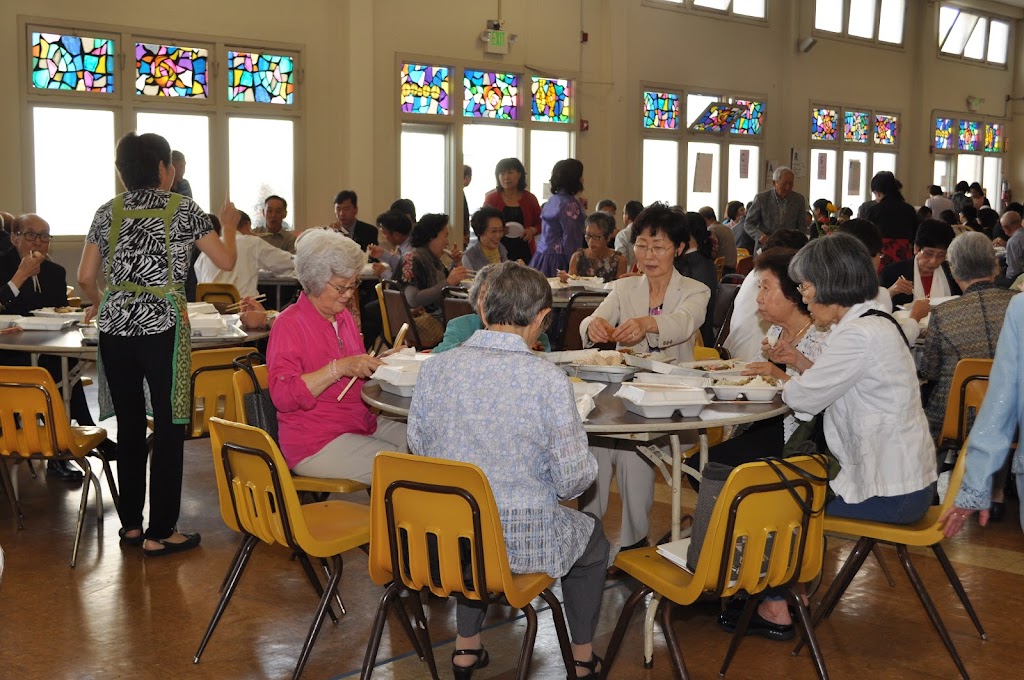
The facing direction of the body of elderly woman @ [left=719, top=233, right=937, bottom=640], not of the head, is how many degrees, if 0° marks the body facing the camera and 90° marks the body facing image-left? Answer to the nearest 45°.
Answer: approximately 90°

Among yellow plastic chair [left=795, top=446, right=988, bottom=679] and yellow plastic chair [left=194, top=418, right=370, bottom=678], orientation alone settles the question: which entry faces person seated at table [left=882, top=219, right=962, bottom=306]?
yellow plastic chair [left=194, top=418, right=370, bottom=678]

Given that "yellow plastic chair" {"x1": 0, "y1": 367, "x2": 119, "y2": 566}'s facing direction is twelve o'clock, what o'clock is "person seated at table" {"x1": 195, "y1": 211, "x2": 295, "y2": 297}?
The person seated at table is roughly at 11 o'clock from the yellow plastic chair.

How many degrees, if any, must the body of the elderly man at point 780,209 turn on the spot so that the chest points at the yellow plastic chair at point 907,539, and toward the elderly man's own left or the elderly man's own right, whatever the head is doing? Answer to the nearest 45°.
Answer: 0° — they already face it

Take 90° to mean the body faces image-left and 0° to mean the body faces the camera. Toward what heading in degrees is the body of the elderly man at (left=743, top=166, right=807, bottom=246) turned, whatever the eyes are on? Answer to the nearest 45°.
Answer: approximately 0°

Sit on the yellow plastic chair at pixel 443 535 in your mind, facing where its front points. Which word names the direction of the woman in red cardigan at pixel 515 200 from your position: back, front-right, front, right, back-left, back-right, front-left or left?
front-left

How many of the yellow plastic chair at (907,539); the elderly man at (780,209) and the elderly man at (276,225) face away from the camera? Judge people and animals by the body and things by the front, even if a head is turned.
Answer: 0

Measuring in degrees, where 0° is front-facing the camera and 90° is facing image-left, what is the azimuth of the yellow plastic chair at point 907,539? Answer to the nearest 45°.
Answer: approximately 90°

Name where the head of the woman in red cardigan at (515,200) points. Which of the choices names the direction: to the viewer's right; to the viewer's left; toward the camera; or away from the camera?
toward the camera

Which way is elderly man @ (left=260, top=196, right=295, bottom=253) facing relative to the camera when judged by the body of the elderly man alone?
toward the camera

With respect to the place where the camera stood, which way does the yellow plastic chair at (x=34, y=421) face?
facing away from the viewer and to the right of the viewer

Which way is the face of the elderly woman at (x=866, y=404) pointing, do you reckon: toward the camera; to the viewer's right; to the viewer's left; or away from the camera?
to the viewer's left

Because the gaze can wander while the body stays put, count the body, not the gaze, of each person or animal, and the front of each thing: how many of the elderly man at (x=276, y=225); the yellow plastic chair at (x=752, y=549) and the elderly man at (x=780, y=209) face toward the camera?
2

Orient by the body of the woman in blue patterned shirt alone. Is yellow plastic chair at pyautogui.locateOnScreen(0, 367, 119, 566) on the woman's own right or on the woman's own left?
on the woman's own left

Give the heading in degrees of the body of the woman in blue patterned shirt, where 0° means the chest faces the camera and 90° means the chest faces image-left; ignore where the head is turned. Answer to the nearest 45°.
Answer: approximately 180°
